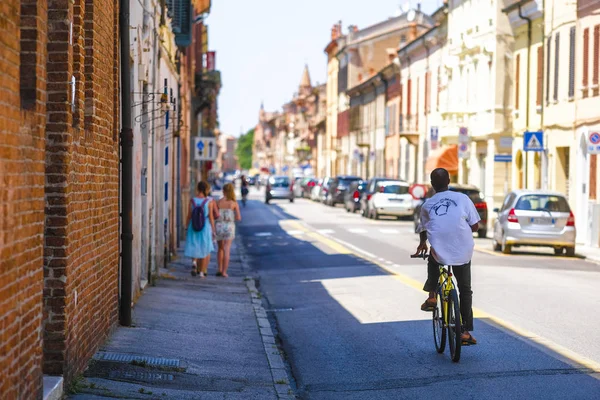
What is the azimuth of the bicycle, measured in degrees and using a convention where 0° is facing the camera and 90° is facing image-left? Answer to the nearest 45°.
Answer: approximately 180°

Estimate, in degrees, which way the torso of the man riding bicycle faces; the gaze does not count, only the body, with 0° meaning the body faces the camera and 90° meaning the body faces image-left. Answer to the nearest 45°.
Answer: approximately 180°

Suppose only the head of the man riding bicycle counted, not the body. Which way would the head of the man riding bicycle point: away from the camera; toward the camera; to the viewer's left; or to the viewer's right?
away from the camera

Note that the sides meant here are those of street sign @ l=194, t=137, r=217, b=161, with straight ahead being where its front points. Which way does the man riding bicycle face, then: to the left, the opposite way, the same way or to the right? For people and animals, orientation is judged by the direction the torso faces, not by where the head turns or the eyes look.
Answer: the opposite way

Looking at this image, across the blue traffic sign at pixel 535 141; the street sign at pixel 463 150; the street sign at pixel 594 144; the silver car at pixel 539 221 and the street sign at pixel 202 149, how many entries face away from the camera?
1

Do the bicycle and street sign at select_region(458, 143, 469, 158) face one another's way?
yes

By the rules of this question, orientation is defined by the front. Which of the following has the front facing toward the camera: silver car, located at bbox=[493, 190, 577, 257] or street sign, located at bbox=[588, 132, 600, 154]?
the street sign

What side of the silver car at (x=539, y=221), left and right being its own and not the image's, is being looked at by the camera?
back

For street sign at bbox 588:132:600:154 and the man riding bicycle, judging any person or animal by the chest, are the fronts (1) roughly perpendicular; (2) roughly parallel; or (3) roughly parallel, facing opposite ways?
roughly parallel, facing opposite ways

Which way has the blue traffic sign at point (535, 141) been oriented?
toward the camera

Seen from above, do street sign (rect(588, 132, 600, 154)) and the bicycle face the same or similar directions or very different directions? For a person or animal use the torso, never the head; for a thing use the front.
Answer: very different directions

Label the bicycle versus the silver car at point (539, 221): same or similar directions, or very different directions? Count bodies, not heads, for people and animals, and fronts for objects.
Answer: same or similar directions

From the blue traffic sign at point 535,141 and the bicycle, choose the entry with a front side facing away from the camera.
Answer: the bicycle

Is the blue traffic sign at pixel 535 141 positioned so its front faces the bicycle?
yes
